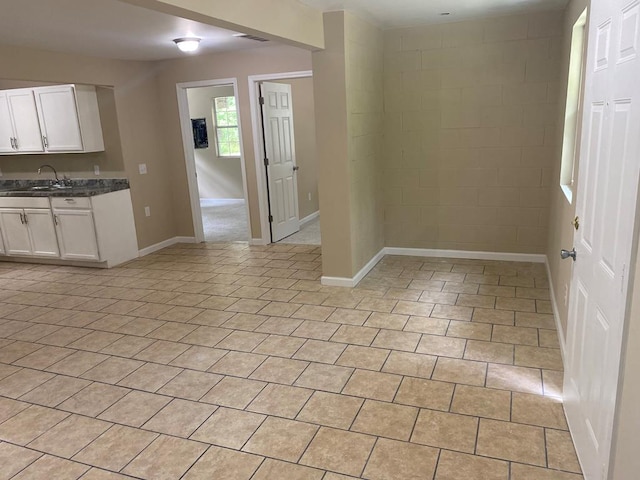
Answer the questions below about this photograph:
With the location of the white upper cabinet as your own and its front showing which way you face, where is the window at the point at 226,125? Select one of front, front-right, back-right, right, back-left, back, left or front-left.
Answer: back

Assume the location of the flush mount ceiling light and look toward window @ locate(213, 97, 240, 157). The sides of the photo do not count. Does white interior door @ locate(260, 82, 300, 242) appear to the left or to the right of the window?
right

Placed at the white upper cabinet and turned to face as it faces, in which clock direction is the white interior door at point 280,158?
The white interior door is roughly at 8 o'clock from the white upper cabinet.

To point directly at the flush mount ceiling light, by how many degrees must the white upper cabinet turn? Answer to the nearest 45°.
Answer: approximately 90° to its left

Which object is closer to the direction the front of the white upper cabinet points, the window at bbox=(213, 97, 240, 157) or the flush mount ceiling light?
the flush mount ceiling light

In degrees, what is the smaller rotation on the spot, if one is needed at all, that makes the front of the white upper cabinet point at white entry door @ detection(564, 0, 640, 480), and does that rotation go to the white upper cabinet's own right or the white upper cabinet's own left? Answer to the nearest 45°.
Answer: approximately 45° to the white upper cabinet's own left

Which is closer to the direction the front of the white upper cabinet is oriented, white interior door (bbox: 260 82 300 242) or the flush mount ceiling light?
the flush mount ceiling light

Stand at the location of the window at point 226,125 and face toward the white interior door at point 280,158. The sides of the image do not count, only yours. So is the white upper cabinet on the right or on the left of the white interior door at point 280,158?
right

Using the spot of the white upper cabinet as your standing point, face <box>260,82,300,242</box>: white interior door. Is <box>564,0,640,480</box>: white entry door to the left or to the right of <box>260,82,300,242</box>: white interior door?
right

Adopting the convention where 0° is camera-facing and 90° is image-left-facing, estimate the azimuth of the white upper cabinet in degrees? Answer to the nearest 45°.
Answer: approximately 45°

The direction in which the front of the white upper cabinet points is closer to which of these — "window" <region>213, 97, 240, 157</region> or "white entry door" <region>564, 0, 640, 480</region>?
the white entry door
